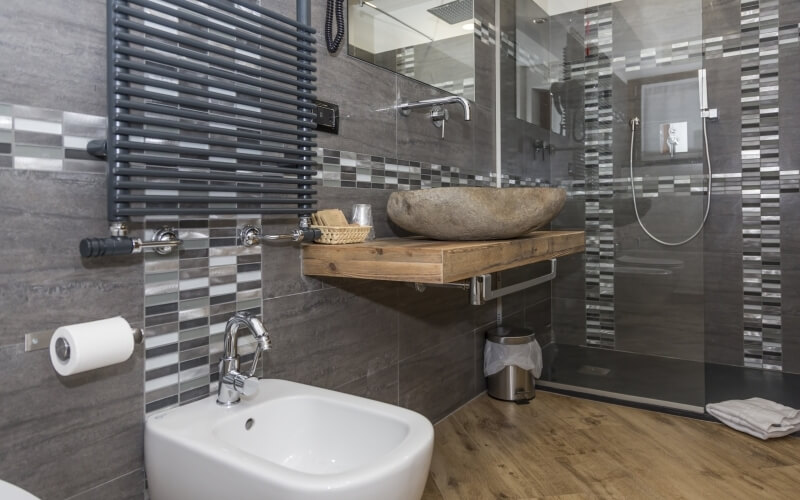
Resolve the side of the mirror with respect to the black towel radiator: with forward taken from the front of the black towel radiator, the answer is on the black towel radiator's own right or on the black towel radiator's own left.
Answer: on the black towel radiator's own left

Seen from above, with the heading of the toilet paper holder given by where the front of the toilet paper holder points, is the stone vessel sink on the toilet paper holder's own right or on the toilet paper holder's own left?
on the toilet paper holder's own left

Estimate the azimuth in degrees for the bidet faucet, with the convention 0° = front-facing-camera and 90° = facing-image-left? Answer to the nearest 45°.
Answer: approximately 315°

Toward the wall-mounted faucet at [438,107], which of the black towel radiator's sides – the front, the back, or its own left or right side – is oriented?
left

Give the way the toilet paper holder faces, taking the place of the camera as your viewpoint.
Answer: facing the viewer and to the right of the viewer

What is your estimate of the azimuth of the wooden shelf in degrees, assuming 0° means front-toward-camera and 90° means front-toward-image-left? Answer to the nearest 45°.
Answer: approximately 315°

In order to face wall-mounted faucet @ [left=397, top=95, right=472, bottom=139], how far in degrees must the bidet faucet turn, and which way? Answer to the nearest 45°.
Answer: approximately 90° to its left

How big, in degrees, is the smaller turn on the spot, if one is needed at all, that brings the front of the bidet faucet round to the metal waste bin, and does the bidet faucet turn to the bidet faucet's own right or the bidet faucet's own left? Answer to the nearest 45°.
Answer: approximately 90° to the bidet faucet's own left

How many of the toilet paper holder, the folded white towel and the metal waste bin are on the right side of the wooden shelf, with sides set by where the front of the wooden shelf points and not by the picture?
1
